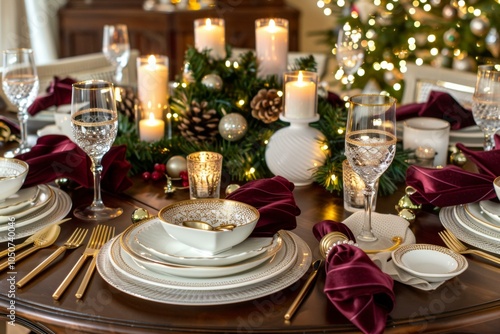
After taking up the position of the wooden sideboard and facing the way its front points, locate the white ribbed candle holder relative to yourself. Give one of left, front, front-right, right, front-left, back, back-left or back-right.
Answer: front

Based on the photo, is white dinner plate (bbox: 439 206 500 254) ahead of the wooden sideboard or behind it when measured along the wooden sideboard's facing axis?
ahead

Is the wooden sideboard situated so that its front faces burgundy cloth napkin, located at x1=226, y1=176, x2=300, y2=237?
yes

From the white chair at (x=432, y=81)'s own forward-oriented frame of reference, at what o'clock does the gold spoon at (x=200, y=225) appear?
The gold spoon is roughly at 11 o'clock from the white chair.

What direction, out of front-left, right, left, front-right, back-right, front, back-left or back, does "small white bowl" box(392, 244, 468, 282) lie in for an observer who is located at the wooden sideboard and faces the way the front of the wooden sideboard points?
front

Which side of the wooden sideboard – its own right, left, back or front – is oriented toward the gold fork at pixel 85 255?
front

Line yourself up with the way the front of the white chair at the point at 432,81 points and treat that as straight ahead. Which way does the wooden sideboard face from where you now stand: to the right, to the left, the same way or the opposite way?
to the left

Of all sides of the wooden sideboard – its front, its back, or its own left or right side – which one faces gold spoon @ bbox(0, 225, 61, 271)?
front

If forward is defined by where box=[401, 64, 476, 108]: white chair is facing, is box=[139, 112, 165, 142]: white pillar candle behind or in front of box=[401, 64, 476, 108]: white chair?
in front

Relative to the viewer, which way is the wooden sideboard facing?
toward the camera

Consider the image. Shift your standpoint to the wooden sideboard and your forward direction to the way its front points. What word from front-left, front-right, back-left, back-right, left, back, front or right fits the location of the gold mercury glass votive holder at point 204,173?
front

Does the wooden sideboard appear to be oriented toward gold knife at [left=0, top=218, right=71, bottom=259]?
yes

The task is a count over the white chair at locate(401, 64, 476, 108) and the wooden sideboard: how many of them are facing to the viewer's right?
0

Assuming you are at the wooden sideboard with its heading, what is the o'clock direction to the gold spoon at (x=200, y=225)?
The gold spoon is roughly at 12 o'clock from the wooden sideboard.

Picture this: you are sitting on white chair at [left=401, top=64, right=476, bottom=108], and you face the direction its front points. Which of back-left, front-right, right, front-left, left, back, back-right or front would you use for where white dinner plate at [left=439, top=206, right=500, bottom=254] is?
front-left

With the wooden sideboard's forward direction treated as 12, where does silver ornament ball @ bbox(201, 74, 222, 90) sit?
The silver ornament ball is roughly at 12 o'clock from the wooden sideboard.
